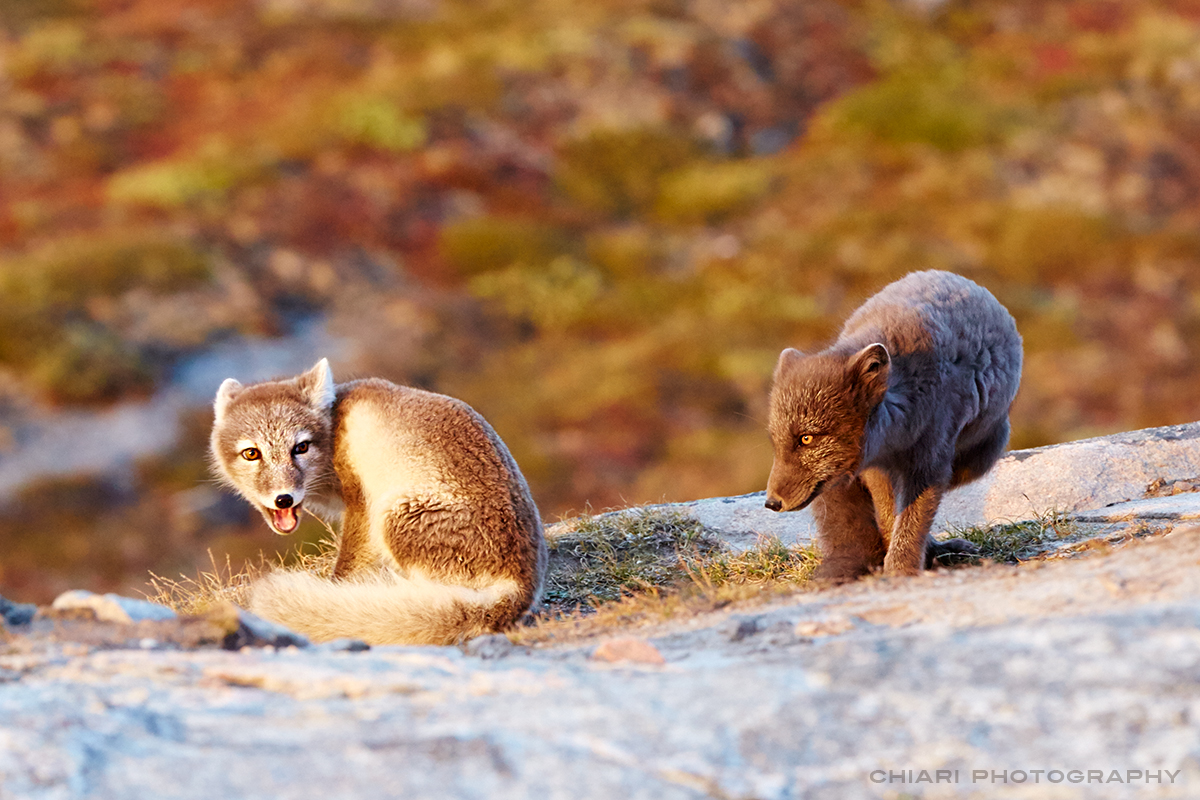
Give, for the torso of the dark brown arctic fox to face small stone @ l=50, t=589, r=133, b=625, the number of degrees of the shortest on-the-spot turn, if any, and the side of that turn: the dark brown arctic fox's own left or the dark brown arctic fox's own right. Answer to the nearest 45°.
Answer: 0° — it already faces it

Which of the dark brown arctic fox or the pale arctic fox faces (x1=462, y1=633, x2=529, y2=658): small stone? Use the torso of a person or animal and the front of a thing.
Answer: the dark brown arctic fox

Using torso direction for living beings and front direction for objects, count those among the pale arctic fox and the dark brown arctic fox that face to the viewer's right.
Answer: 0

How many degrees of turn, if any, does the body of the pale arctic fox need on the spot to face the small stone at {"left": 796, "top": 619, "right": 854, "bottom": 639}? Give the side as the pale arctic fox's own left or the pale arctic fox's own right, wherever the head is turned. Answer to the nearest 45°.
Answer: approximately 135° to the pale arctic fox's own left

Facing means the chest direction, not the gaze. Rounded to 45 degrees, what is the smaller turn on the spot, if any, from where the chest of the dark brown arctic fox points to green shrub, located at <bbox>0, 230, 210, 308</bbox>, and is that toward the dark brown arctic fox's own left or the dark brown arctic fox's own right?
approximately 90° to the dark brown arctic fox's own right

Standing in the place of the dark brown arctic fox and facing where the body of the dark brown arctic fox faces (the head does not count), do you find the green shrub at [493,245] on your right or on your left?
on your right

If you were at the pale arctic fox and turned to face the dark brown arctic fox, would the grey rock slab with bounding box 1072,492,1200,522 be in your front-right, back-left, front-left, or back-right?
front-left

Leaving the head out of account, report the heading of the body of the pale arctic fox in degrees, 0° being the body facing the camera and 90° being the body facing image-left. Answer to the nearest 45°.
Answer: approximately 90°

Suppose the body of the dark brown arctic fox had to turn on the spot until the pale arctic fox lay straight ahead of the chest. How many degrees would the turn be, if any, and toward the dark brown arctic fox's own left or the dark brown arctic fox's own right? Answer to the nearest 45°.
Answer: approximately 45° to the dark brown arctic fox's own right

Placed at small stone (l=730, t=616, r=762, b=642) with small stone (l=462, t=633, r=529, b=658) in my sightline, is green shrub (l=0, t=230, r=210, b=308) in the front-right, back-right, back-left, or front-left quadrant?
front-right

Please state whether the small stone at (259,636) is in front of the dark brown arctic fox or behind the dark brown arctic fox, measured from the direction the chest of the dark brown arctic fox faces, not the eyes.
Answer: in front

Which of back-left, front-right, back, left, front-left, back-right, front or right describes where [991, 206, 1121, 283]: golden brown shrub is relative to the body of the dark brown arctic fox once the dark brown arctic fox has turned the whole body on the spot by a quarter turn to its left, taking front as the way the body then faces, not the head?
back-left
